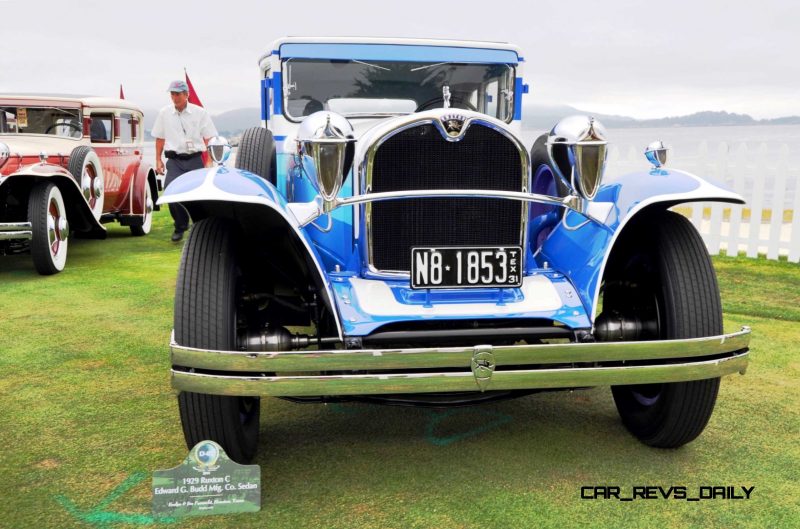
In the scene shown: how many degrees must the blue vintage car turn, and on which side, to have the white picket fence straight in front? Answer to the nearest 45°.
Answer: approximately 135° to its left

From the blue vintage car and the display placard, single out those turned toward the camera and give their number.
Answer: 2

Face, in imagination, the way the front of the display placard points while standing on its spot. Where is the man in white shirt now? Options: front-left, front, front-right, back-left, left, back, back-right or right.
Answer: back

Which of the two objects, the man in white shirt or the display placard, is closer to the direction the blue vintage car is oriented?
the display placard

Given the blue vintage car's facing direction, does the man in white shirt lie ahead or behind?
behind

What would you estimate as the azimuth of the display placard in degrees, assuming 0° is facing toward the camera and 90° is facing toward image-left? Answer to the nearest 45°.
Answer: approximately 0°

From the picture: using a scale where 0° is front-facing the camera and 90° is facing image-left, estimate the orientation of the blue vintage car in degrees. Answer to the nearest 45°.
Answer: approximately 0°

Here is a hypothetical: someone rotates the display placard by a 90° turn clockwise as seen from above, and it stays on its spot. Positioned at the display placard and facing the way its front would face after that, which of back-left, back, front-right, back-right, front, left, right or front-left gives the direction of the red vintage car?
right
